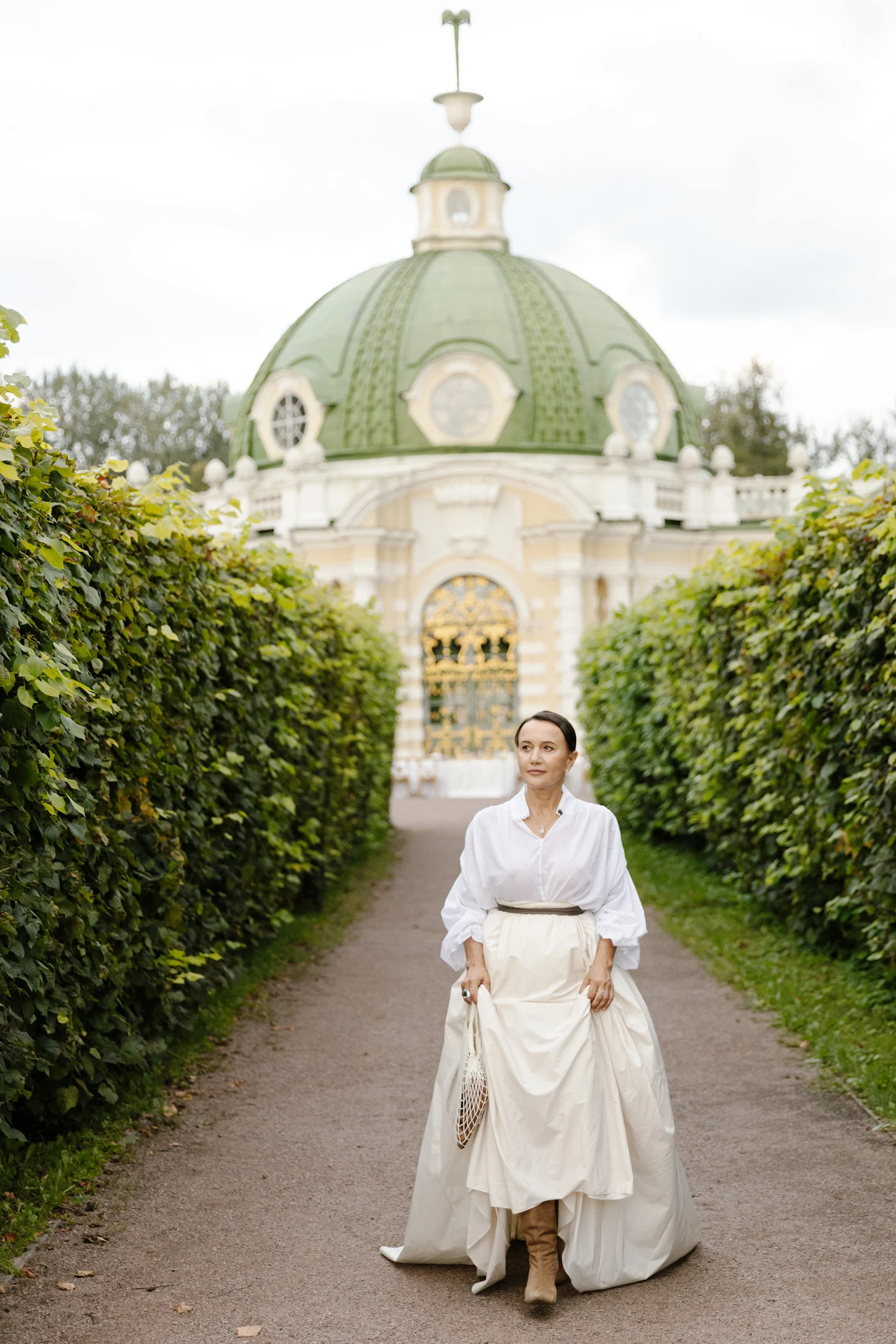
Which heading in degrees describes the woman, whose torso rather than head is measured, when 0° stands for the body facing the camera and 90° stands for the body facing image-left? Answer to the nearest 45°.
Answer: approximately 0°

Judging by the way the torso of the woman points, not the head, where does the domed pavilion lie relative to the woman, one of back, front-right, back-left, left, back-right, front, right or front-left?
back

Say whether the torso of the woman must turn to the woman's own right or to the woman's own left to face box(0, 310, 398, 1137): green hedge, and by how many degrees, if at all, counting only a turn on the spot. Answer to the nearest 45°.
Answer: approximately 135° to the woman's own right
